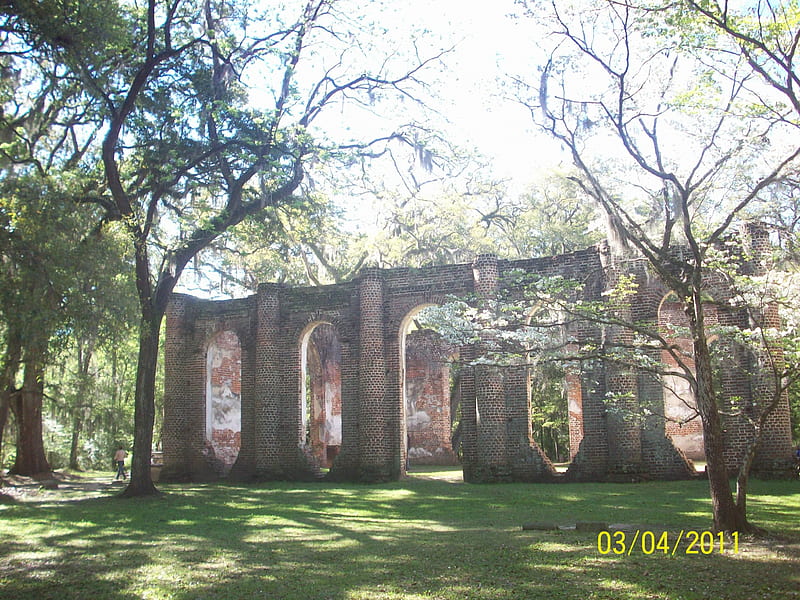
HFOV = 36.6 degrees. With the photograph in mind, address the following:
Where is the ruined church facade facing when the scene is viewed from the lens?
facing the viewer
